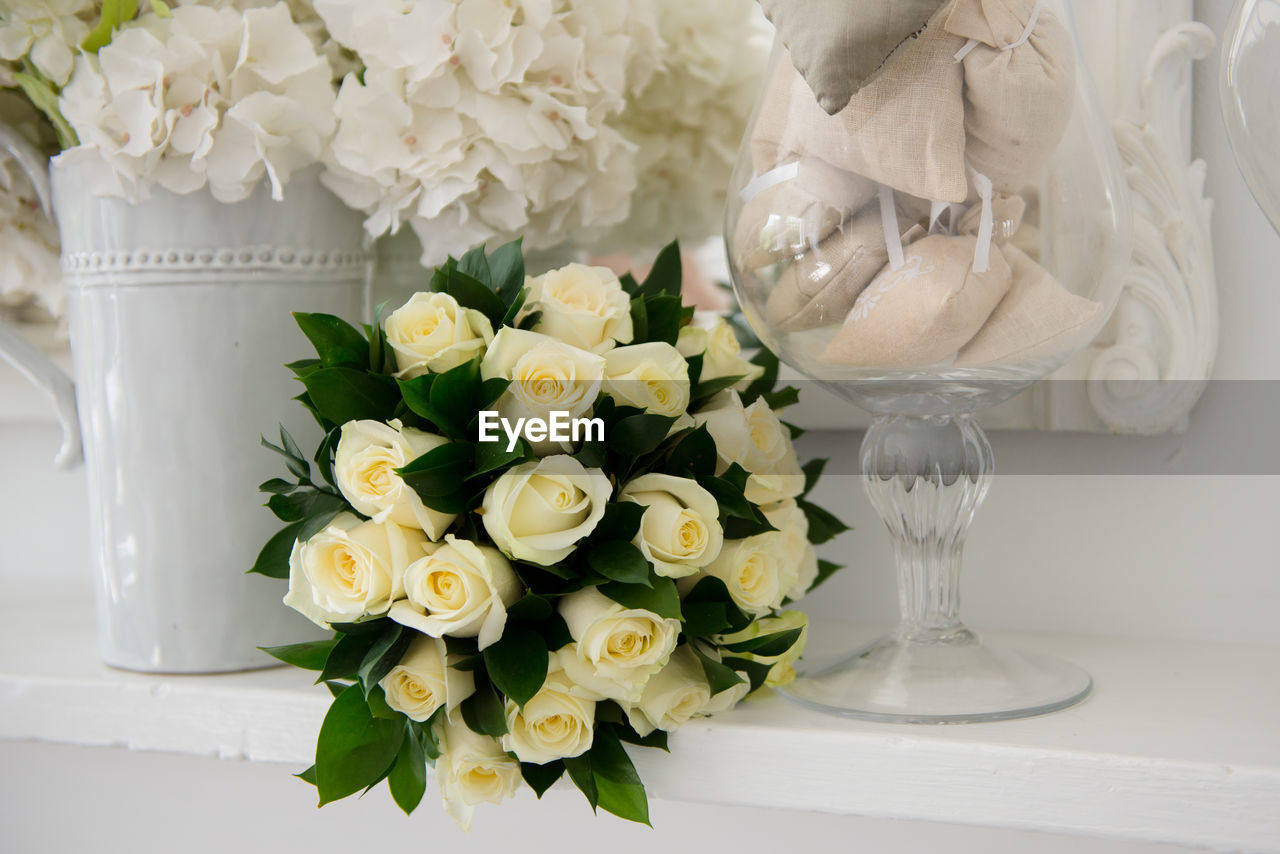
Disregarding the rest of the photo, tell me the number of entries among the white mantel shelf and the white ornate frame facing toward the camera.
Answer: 2

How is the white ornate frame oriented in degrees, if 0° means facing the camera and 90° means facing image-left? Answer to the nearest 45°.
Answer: approximately 0°
